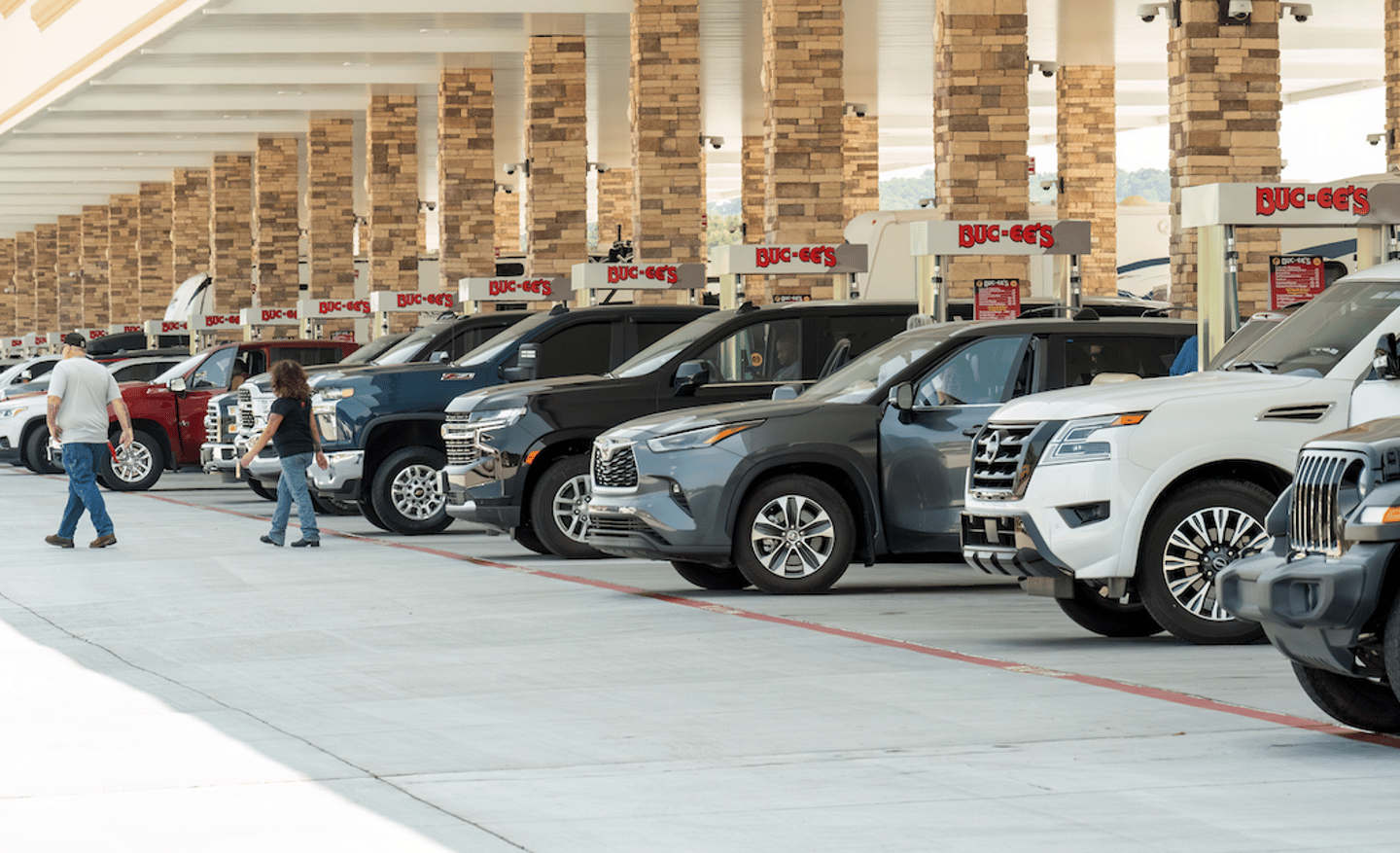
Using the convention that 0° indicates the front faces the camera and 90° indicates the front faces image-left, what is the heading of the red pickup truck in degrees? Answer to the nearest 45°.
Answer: approximately 45°

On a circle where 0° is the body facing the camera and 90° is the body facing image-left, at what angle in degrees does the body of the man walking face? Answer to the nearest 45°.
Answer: approximately 135°

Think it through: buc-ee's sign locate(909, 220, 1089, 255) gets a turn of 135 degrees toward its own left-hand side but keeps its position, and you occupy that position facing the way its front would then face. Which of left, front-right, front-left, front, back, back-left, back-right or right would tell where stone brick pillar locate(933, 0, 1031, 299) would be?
front-left

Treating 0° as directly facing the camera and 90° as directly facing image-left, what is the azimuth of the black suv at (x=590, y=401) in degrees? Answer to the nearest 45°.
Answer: approximately 45°

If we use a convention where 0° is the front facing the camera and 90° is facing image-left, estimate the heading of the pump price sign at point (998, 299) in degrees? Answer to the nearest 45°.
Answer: approximately 0°

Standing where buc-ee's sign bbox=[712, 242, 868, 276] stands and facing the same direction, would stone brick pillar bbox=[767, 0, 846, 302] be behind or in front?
behind
